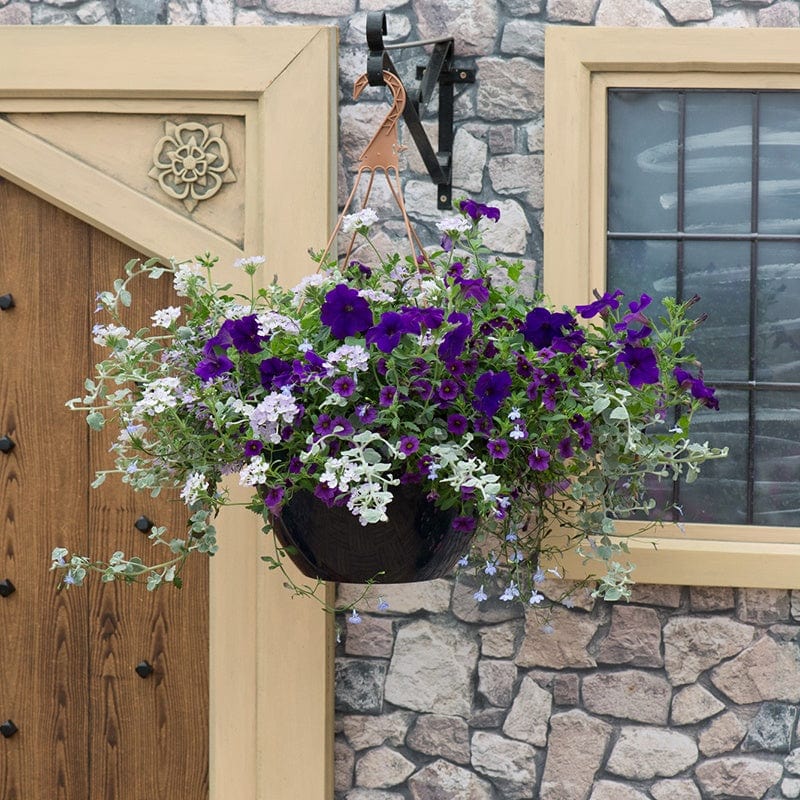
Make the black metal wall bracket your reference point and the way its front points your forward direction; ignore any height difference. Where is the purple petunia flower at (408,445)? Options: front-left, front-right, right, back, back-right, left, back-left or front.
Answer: front-left

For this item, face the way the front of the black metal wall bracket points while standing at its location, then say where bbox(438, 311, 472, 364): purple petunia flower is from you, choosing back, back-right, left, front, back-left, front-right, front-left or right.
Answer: front-left

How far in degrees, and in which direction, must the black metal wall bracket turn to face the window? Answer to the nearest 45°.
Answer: approximately 135° to its left

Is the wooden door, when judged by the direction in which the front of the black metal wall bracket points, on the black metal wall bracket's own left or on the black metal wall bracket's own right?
on the black metal wall bracket's own right

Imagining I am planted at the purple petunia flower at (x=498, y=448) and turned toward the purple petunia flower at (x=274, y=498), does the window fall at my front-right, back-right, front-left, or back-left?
back-right

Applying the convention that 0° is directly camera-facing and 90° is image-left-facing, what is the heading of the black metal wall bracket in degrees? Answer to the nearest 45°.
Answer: approximately 45°
